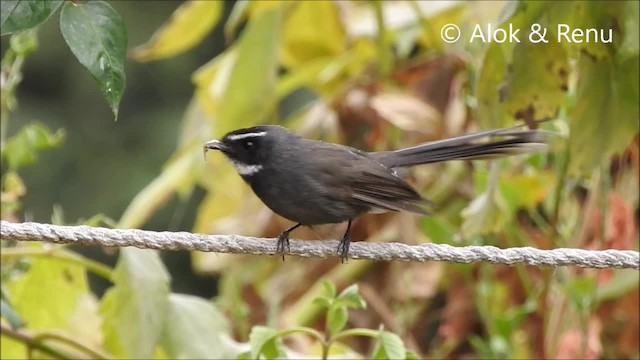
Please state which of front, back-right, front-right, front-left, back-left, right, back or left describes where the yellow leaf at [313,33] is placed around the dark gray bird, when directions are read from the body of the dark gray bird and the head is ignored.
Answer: right

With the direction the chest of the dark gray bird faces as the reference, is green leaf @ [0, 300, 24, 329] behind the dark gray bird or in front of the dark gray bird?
in front

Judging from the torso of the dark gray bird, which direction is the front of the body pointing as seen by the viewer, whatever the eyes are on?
to the viewer's left

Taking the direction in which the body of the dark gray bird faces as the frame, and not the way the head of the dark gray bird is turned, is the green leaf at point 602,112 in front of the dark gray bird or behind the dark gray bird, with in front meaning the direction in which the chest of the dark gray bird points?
behind
